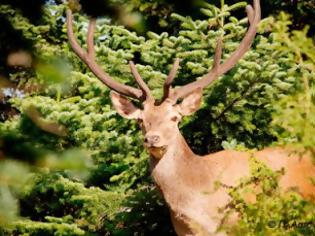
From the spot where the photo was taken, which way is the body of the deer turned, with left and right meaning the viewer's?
facing the viewer and to the left of the viewer
